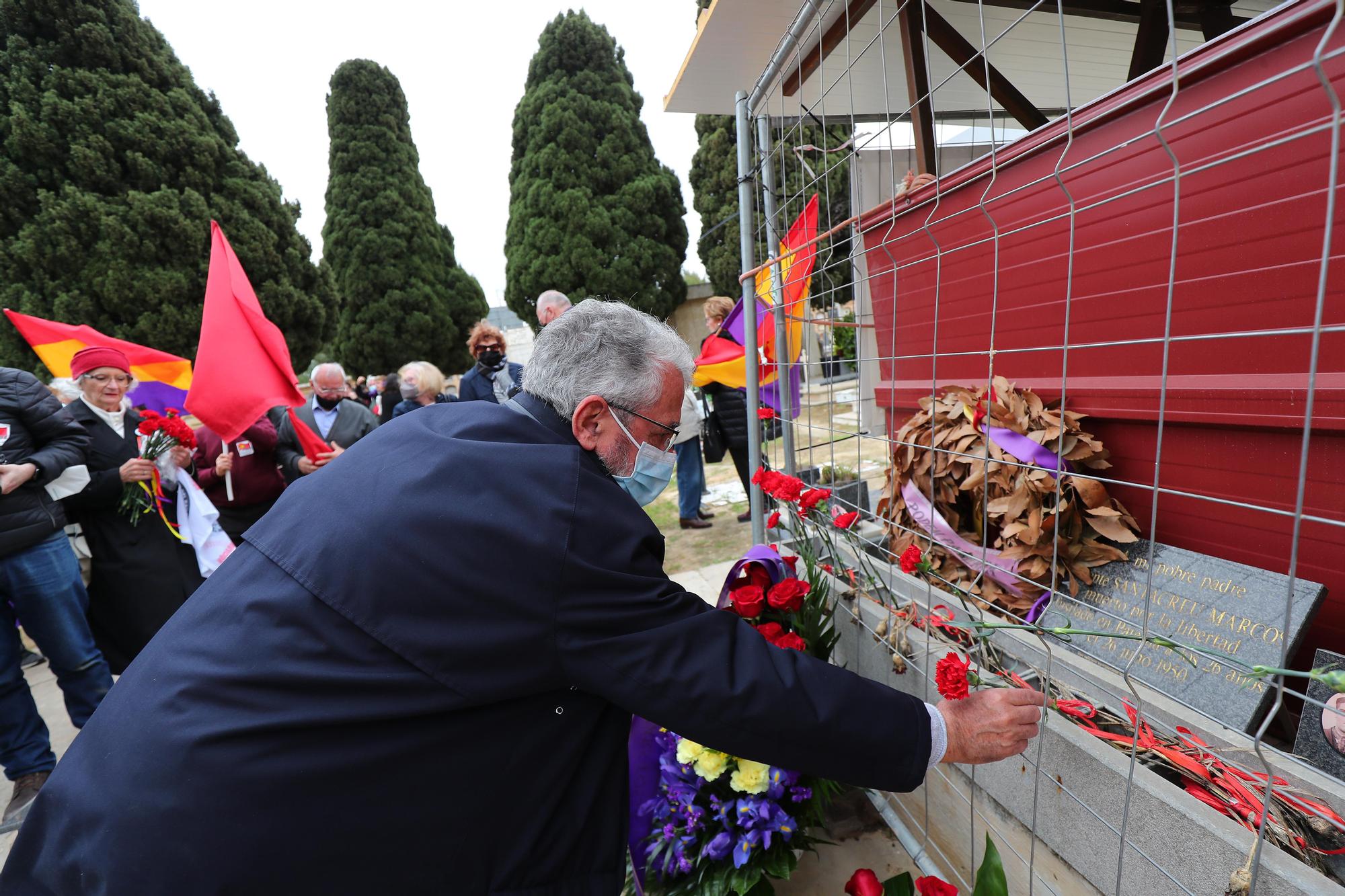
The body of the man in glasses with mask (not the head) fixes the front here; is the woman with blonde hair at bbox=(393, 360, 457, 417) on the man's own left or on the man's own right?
on the man's own left

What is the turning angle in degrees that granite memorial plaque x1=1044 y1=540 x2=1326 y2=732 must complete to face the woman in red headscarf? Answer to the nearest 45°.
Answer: approximately 45° to its right

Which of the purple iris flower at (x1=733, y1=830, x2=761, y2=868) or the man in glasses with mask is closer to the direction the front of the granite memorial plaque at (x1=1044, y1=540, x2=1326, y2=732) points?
the purple iris flower

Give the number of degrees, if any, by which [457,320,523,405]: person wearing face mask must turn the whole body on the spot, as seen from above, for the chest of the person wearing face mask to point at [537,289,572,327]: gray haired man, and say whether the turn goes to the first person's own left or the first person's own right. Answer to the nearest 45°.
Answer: approximately 90° to the first person's own left

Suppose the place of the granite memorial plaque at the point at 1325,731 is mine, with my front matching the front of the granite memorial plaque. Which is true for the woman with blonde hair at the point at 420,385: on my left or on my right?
on my right

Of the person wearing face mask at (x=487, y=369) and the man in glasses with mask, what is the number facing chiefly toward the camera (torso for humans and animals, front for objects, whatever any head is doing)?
2

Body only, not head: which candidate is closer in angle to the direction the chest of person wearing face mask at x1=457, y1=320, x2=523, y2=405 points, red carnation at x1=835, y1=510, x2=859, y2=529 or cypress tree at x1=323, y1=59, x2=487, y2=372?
the red carnation

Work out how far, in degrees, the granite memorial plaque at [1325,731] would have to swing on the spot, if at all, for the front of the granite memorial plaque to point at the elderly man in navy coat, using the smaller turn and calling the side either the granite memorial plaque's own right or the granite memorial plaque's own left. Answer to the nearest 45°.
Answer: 0° — it already faces them

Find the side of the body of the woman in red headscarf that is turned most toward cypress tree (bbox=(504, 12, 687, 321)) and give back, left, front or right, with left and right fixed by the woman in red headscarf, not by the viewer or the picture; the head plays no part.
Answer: left
